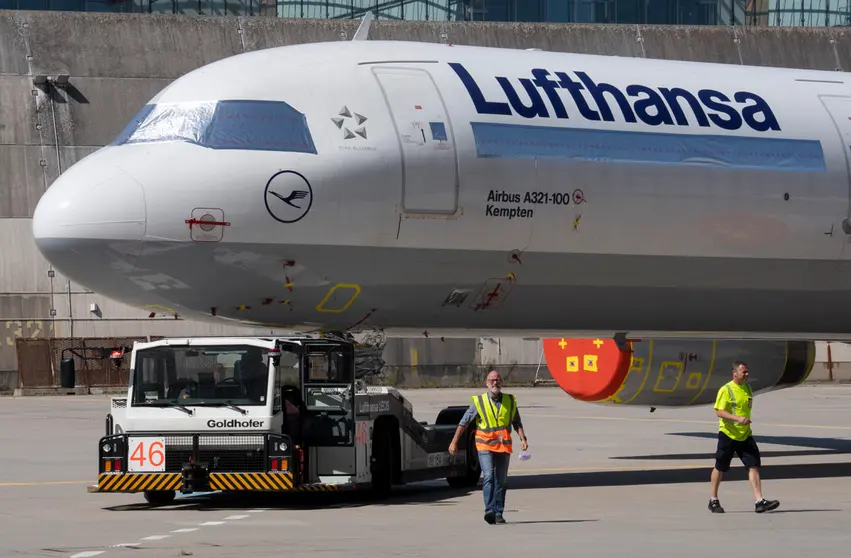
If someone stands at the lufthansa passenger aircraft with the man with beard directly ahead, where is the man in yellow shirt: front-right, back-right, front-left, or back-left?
front-left

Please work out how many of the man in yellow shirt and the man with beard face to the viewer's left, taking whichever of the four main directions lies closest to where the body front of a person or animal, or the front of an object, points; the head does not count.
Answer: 0

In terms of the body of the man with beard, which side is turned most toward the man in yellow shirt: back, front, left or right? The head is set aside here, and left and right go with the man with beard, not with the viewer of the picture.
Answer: left

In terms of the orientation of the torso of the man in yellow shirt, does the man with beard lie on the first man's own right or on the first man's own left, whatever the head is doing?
on the first man's own right

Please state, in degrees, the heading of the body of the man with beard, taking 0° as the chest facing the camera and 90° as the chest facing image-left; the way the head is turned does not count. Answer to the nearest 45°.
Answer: approximately 0°
